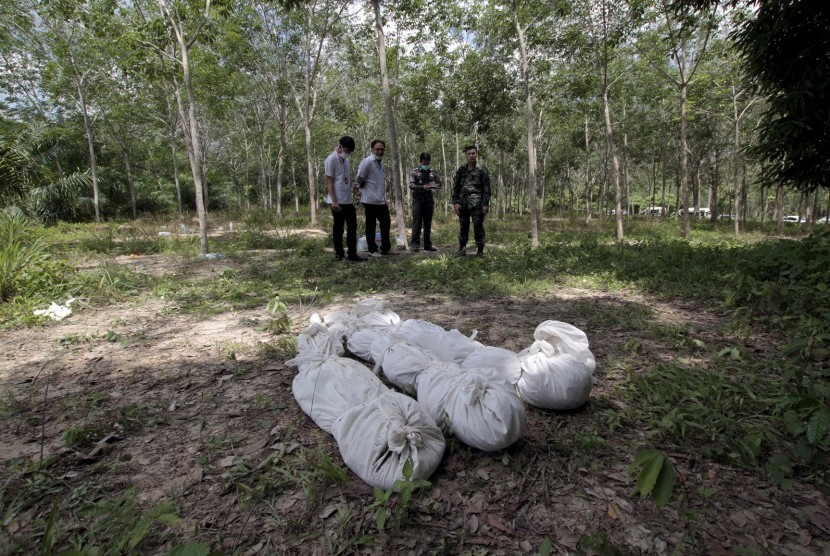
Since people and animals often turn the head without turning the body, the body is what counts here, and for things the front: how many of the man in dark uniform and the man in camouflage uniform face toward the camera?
2

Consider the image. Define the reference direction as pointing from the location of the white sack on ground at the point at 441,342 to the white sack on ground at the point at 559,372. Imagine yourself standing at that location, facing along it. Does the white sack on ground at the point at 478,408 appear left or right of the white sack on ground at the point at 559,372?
right

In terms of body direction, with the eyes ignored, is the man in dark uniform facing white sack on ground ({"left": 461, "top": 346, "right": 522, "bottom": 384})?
yes

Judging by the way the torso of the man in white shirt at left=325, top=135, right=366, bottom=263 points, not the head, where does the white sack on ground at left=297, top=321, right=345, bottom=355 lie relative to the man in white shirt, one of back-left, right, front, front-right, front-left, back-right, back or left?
front-right

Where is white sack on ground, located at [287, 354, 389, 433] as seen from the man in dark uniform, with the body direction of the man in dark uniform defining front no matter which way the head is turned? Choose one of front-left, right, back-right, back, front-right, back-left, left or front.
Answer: front

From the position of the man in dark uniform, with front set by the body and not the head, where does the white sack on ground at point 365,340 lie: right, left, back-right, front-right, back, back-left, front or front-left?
front

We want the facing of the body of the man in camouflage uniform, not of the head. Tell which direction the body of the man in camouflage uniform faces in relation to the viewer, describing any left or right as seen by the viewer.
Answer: facing the viewer

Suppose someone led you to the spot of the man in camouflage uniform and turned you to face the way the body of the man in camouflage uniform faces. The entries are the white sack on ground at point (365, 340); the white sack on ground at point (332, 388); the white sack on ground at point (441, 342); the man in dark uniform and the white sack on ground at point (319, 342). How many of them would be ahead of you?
4

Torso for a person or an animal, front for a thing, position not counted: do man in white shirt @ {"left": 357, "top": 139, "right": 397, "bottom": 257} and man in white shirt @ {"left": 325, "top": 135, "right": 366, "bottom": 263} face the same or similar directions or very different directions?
same or similar directions

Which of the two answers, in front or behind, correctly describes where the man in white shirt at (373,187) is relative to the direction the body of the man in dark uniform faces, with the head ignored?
in front

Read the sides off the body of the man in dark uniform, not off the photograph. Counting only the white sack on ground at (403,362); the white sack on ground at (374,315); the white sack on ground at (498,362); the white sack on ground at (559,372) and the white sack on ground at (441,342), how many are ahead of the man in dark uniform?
5

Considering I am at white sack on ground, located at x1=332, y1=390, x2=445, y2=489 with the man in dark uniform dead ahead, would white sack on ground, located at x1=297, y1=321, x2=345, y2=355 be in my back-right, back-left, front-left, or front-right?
front-left

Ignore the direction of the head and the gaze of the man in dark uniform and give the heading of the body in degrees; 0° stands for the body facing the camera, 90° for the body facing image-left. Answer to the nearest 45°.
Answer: approximately 0°

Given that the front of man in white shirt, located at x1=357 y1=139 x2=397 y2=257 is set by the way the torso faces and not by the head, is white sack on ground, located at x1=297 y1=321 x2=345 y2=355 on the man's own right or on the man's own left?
on the man's own right

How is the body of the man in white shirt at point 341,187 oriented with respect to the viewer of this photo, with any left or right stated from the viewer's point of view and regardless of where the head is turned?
facing the viewer and to the right of the viewer

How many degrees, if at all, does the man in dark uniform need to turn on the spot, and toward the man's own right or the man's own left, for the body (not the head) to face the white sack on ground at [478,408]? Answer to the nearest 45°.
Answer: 0° — they already face it
